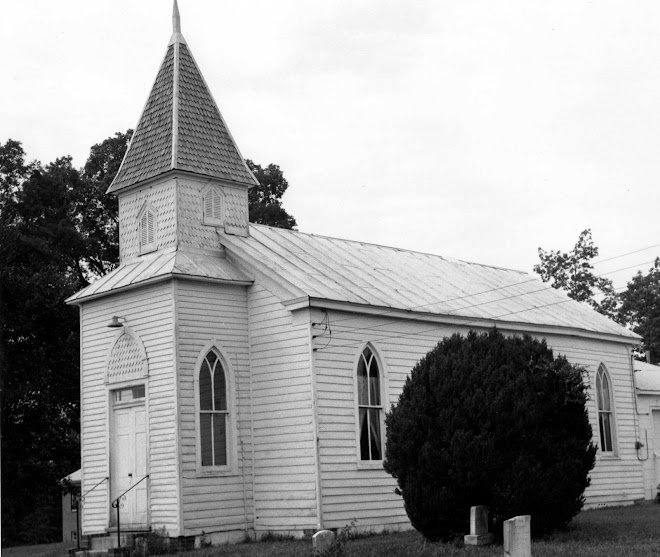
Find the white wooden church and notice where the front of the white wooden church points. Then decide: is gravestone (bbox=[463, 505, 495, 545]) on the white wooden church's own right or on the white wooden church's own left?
on the white wooden church's own left

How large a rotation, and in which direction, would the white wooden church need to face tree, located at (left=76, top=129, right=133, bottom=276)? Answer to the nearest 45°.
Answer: approximately 135° to its right

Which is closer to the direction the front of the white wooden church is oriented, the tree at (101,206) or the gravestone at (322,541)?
the gravestone

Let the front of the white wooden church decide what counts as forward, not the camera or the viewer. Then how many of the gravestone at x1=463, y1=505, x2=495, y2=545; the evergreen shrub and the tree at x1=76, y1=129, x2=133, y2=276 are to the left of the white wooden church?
2

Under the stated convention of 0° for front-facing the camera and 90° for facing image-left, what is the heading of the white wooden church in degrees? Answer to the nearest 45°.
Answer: approximately 45°

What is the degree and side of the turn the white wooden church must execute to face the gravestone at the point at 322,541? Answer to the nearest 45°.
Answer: approximately 45° to its left

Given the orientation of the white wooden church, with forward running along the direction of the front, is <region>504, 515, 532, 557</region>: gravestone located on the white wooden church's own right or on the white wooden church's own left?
on the white wooden church's own left

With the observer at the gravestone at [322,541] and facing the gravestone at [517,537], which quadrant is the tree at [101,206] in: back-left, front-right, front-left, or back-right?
back-left

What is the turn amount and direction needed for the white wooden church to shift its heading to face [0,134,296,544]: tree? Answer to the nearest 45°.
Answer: approximately 90° to its right

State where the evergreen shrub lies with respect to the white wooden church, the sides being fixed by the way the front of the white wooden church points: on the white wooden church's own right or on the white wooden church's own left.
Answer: on the white wooden church's own left
